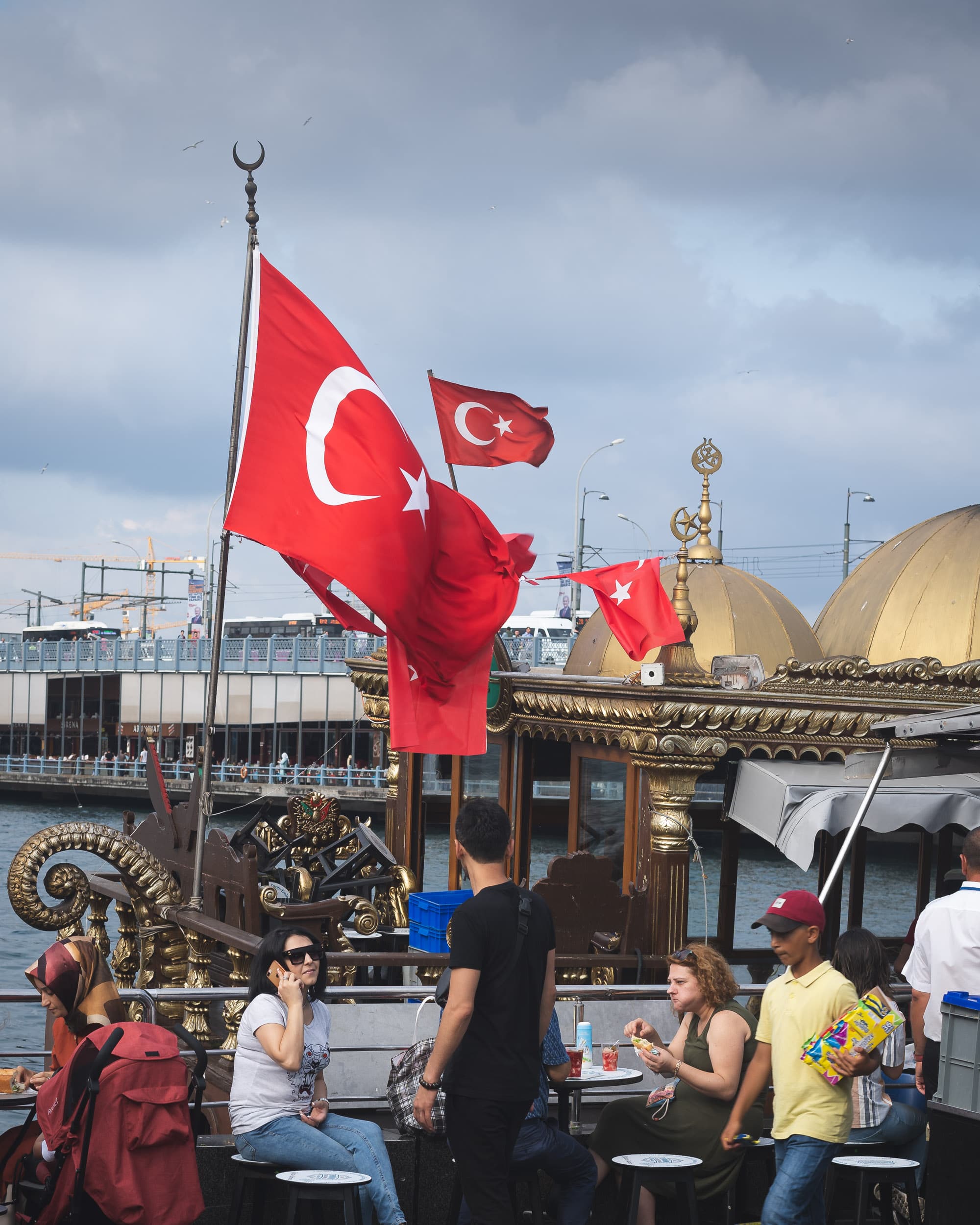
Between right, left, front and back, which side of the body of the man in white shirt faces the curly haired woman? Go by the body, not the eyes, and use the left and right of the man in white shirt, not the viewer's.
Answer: left

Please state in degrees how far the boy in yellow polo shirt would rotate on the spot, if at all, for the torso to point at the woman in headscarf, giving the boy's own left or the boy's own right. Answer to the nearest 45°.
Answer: approximately 45° to the boy's own right

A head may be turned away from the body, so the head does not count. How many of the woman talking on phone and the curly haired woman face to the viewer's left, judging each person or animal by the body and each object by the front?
1

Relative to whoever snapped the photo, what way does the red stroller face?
facing away from the viewer and to the left of the viewer

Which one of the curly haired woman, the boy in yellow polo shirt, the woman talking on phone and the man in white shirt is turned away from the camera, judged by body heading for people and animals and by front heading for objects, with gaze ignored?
the man in white shirt

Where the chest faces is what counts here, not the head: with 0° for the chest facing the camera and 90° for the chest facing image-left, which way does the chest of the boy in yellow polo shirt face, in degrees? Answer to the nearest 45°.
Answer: approximately 45°

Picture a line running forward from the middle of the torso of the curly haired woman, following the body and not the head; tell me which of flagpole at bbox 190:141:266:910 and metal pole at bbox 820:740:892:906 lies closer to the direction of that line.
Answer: the flagpole

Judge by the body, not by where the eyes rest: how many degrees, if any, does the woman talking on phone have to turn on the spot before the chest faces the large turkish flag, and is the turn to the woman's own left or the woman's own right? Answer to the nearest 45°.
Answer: approximately 135° to the woman's own left

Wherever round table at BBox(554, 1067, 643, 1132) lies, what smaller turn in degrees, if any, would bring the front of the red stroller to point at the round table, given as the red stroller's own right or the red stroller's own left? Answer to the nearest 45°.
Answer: approximately 90° to the red stroller's own right

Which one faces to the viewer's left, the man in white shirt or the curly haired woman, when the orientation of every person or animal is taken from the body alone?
the curly haired woman

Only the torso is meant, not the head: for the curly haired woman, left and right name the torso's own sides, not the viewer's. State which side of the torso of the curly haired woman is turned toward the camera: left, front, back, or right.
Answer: left
